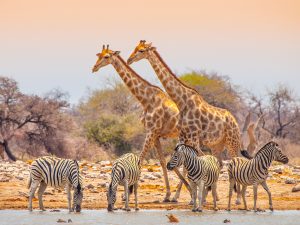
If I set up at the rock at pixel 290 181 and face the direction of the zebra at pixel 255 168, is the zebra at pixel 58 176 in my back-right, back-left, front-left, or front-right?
front-right

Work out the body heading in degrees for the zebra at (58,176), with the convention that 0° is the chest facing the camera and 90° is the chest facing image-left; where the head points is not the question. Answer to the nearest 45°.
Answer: approximately 270°

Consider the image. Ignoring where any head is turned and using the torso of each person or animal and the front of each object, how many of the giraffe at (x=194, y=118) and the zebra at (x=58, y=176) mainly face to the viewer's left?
1

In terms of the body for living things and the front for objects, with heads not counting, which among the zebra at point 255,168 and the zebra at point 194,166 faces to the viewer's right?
the zebra at point 255,168

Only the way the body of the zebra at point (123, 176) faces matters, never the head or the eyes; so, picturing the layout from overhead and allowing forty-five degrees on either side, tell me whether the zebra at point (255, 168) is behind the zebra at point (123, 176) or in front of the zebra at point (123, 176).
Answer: behind

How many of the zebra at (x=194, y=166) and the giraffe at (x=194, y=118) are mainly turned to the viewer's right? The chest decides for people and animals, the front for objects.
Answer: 0

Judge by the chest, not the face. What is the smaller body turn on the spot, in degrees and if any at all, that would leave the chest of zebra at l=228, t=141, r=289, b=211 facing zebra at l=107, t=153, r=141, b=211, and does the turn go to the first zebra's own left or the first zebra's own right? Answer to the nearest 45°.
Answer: approximately 180°

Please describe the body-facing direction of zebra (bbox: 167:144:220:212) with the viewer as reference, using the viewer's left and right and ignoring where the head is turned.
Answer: facing the viewer and to the left of the viewer

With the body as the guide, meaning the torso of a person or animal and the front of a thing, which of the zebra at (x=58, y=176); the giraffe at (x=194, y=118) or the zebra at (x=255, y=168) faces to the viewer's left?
the giraffe

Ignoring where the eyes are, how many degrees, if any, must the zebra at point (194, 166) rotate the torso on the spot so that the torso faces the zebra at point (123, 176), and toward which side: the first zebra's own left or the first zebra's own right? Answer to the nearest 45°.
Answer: approximately 45° to the first zebra's own right

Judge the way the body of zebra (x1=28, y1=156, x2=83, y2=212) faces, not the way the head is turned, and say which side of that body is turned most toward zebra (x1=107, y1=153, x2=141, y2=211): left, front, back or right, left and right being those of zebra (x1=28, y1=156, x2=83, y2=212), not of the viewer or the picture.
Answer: front

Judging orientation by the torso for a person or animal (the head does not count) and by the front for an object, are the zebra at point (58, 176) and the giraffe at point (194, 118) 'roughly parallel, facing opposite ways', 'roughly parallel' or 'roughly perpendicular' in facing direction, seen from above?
roughly parallel, facing opposite ways

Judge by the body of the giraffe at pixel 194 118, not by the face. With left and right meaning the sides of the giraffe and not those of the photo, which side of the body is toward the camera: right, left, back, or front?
left

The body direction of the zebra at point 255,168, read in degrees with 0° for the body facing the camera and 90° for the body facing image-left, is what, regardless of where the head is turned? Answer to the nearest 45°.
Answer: approximately 270°
